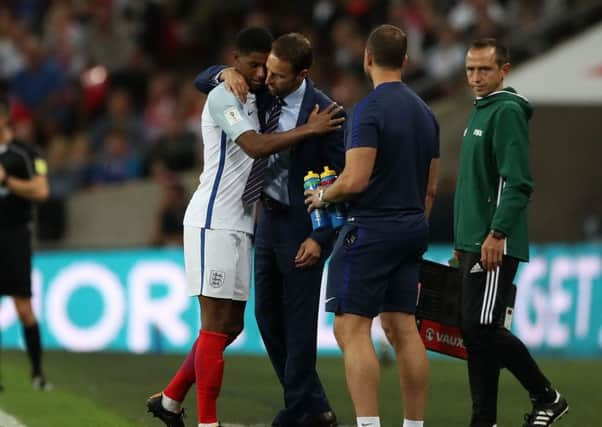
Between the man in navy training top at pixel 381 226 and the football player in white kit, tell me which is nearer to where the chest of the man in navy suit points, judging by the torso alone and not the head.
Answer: the football player in white kit

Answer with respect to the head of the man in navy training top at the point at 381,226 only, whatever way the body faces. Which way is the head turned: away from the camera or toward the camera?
away from the camera

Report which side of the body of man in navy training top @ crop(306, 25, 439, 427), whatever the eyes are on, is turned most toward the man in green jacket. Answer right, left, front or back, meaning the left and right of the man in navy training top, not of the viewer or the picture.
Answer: right

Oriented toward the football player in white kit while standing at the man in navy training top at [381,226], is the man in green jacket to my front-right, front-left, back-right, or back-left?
back-right

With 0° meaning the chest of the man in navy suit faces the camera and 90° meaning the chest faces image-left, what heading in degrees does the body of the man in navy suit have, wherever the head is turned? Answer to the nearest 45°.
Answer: approximately 45°

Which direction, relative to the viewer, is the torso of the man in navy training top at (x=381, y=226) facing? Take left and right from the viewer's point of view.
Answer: facing away from the viewer and to the left of the viewer

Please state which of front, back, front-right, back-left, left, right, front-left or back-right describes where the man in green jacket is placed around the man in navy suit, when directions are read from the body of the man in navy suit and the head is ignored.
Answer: back-left

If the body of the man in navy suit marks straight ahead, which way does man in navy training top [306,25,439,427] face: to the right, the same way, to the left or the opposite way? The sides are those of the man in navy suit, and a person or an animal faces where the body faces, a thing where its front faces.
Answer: to the right

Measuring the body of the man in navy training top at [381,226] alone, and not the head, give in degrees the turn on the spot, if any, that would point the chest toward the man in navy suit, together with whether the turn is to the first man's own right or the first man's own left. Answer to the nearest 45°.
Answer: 0° — they already face them
